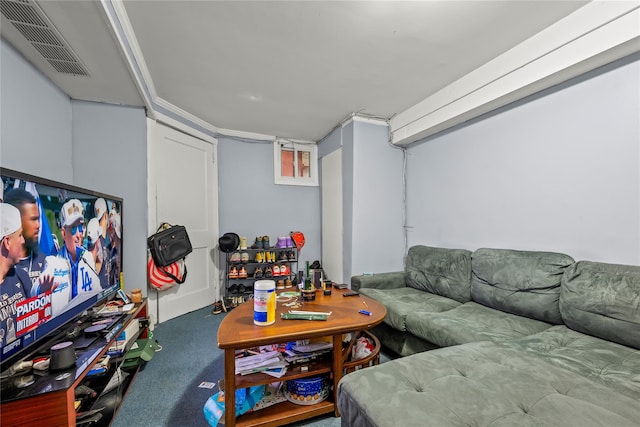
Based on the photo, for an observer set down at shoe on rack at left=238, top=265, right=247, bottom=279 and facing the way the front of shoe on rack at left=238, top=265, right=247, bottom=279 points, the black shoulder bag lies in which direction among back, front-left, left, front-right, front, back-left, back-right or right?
front-right

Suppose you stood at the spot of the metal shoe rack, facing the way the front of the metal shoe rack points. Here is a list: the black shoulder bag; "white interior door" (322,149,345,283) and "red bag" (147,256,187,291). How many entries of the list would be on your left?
1

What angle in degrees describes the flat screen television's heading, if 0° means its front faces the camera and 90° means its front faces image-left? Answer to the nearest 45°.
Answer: approximately 315°

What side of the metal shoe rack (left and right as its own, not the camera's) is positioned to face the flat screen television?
front

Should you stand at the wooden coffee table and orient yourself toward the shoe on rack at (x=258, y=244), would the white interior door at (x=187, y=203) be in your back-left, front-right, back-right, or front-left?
front-left

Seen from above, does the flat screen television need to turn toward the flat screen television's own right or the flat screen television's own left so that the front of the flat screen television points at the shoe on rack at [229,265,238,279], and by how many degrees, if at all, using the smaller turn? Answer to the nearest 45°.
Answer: approximately 90° to the flat screen television's own left

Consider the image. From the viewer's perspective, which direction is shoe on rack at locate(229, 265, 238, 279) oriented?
toward the camera

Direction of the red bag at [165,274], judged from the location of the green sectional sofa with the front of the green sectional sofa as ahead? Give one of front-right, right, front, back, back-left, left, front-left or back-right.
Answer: front-right

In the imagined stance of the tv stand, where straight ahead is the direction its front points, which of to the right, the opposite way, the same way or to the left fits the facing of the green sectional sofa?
the opposite way

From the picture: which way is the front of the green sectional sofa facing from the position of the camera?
facing the viewer and to the left of the viewer

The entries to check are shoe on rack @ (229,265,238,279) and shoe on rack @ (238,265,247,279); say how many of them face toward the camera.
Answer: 2

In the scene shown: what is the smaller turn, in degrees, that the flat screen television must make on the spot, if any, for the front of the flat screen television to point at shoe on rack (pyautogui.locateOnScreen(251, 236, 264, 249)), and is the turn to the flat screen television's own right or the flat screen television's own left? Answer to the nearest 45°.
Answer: approximately 90° to the flat screen television's own left

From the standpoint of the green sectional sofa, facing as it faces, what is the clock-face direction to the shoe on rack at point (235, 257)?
The shoe on rack is roughly at 2 o'clock from the green sectional sofa.

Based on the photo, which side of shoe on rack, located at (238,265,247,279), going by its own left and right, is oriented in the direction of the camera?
front

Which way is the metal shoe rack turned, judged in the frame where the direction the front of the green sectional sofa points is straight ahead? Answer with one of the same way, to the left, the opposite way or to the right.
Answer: to the left

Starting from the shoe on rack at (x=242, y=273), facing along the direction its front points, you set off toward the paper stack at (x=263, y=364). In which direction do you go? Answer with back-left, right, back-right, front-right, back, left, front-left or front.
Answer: front
